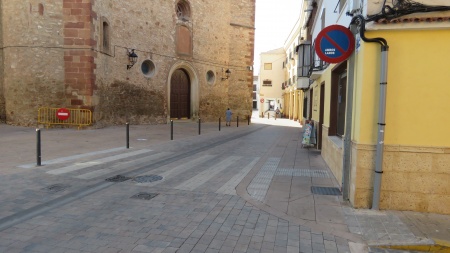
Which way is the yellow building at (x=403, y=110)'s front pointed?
to the viewer's left

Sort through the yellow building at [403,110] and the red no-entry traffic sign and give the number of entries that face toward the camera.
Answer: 1

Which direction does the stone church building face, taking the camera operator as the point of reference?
facing the viewer and to the right of the viewer

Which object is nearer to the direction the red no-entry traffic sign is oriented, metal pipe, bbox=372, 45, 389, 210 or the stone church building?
the metal pipe

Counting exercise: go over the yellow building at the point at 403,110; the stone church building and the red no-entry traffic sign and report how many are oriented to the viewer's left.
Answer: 1

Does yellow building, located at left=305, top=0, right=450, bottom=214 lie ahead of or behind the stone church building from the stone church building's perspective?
ahead

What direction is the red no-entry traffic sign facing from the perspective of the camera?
toward the camera

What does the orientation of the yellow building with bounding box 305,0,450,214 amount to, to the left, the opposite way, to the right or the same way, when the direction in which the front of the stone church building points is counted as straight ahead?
the opposite way
